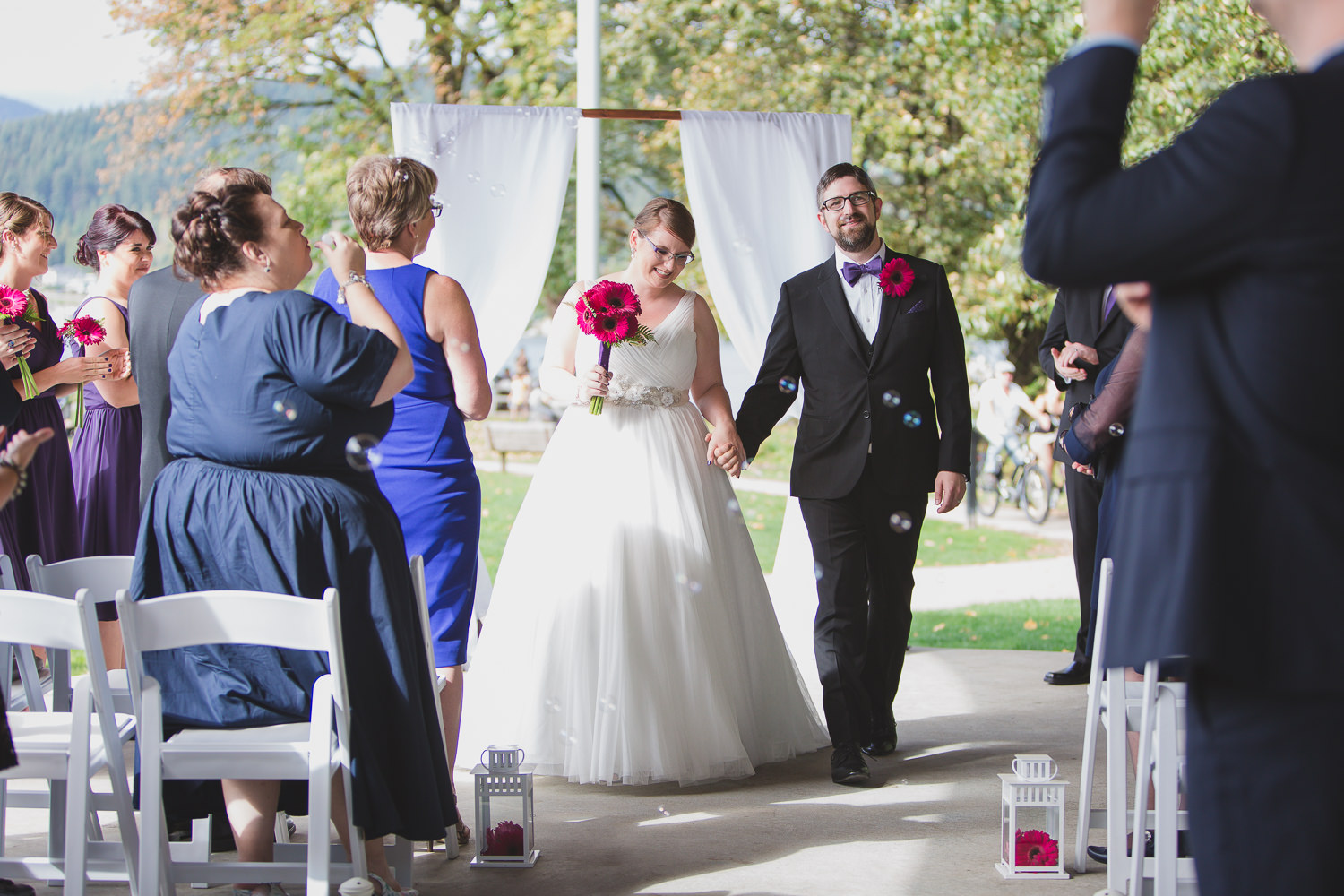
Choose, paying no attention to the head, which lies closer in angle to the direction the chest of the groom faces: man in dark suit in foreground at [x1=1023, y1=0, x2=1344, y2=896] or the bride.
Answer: the man in dark suit in foreground

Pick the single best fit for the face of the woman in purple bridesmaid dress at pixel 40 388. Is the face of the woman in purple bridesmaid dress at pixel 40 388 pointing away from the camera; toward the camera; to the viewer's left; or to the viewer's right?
to the viewer's right

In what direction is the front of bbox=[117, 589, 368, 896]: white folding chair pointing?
away from the camera

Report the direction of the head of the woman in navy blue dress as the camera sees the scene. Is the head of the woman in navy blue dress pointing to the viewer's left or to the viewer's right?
to the viewer's right

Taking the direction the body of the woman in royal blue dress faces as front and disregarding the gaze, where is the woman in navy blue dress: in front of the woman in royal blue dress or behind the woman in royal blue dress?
behind

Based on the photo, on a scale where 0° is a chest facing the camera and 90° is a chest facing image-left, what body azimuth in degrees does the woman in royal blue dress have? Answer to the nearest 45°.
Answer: approximately 225°

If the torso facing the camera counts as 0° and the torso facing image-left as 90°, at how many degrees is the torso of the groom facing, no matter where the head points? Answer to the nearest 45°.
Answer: approximately 0°

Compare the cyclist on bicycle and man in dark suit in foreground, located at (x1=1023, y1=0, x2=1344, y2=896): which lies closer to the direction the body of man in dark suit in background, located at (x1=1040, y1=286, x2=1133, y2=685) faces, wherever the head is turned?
the man in dark suit in foreground
